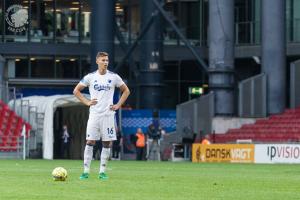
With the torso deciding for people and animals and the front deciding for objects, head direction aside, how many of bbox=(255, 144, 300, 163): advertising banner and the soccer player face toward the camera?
2

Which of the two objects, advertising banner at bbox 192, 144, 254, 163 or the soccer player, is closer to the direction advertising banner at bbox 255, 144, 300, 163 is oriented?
the soccer player

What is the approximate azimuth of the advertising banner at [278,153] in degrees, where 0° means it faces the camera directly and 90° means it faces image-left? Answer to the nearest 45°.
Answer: approximately 0°

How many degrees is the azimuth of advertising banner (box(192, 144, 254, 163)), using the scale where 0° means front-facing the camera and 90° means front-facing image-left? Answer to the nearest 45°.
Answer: approximately 0°

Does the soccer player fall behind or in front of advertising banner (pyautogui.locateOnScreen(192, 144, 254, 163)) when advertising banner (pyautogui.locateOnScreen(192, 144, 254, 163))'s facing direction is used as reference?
in front

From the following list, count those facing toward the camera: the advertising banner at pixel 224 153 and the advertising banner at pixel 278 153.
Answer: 2

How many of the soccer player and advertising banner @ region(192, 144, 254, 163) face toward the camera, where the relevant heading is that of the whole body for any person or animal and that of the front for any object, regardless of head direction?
2

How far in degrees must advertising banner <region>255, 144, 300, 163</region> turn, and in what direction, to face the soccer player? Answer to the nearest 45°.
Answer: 0° — it already faces them
